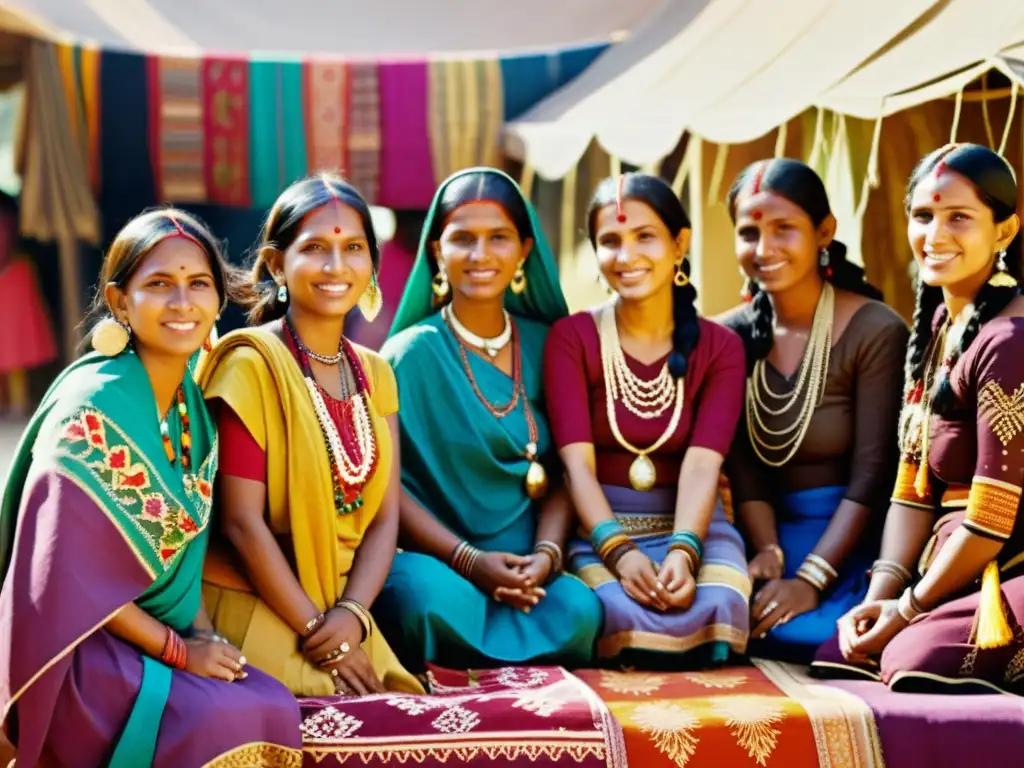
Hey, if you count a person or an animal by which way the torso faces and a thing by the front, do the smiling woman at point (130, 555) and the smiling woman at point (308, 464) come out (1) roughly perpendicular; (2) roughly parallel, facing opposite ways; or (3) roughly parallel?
roughly parallel

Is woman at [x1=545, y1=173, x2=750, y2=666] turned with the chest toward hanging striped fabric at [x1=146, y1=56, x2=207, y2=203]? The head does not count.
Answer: no

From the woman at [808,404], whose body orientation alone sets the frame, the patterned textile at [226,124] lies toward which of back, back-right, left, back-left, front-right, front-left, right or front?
right

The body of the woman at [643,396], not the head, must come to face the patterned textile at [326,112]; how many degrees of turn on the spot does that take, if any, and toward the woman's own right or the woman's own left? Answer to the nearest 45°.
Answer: approximately 135° to the woman's own right

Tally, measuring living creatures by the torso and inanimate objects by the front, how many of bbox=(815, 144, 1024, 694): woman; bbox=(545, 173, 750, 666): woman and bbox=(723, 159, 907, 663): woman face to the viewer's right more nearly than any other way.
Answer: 0

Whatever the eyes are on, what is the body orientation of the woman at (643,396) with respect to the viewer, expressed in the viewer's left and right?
facing the viewer

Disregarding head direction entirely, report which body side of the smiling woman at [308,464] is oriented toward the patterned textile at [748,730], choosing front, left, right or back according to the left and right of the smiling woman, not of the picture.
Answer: front

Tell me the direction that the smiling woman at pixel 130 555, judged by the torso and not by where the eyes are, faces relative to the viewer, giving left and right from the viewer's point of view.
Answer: facing the viewer and to the right of the viewer

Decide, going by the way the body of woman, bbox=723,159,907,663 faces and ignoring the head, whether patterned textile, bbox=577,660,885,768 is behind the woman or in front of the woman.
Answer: in front

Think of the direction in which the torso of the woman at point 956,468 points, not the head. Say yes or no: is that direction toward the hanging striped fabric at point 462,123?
no

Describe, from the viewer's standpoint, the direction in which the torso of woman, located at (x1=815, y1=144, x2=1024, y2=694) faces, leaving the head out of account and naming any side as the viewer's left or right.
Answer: facing the viewer and to the left of the viewer

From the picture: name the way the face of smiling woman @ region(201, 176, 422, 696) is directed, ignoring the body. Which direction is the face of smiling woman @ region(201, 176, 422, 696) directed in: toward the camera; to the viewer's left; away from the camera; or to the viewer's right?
toward the camera

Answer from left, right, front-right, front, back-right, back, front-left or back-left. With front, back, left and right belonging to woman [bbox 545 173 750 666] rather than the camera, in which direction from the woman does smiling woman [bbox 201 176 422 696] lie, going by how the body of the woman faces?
front-right

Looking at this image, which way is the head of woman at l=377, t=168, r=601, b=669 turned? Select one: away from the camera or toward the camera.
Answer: toward the camera

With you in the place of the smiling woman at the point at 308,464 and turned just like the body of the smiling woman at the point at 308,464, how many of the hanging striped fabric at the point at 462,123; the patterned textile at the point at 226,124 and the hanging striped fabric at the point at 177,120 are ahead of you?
0

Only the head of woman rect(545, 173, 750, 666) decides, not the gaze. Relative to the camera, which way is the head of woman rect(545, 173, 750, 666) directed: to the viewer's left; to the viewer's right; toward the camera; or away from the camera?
toward the camera

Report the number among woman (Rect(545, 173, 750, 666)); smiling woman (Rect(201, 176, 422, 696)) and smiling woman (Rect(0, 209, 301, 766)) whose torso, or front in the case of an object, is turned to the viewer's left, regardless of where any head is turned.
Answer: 0

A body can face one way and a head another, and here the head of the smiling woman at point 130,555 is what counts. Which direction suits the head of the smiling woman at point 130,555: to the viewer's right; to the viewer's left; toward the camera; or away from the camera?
toward the camera
